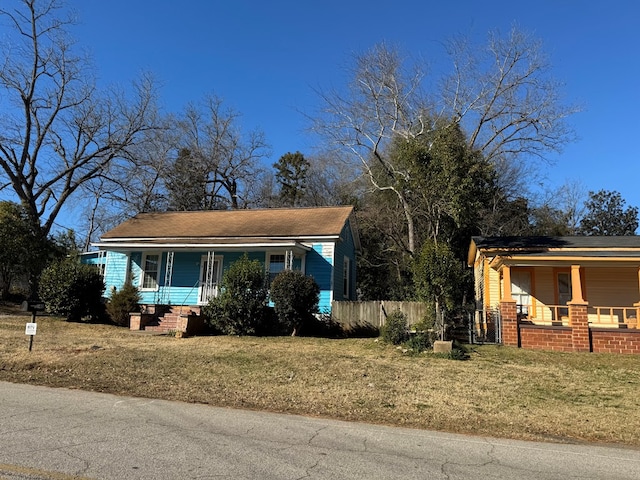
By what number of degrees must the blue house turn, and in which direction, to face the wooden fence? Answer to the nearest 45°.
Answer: approximately 45° to its left

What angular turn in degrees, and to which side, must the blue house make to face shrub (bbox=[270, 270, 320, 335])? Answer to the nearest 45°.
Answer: approximately 45° to its left

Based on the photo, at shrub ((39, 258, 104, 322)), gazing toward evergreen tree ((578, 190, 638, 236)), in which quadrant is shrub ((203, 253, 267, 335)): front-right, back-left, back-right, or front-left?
front-right

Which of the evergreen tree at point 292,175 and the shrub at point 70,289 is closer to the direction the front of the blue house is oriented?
the shrub

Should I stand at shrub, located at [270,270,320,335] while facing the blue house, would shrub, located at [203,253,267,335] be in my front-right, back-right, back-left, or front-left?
front-left

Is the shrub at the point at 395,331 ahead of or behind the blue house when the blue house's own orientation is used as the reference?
ahead

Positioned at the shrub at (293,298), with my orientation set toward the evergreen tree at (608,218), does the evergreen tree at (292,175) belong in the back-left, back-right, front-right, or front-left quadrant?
front-left

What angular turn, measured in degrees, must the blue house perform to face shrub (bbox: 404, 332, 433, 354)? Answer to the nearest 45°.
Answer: approximately 45° to its left

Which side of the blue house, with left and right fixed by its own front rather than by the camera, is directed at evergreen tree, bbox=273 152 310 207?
back

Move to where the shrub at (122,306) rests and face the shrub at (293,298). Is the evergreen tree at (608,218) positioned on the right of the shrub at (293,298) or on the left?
left

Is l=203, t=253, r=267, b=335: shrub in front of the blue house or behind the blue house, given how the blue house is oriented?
in front

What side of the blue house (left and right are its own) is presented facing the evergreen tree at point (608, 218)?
left

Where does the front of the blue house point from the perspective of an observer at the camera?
facing the viewer
